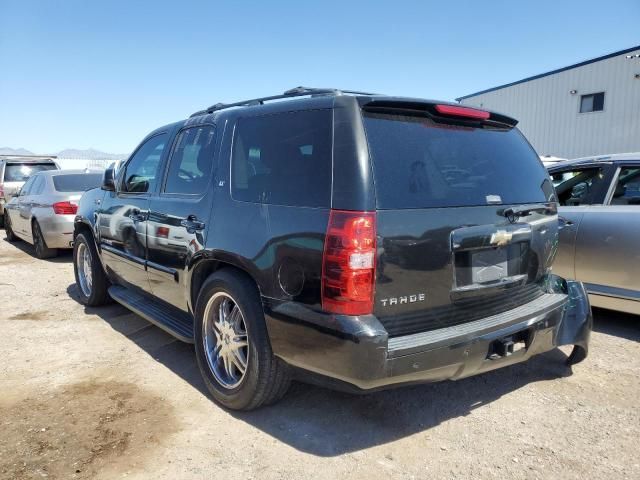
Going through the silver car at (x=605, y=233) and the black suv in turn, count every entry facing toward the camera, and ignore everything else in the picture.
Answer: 0

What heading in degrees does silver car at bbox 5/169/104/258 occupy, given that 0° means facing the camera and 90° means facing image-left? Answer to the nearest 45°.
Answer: approximately 135°

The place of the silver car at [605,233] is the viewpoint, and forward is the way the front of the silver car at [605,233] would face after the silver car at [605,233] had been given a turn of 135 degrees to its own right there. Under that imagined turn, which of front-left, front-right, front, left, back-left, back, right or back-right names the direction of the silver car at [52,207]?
back-left

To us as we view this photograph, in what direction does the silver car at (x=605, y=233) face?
facing to the left of the viewer

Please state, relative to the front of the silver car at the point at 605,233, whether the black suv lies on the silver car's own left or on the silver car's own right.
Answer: on the silver car's own left

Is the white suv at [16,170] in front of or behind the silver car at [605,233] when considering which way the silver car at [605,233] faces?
in front

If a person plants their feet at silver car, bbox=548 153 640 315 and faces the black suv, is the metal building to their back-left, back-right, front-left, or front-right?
back-right

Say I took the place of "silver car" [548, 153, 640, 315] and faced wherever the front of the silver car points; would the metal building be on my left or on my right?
on my right

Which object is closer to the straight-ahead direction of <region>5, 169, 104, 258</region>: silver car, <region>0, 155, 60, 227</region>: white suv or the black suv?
the white suv

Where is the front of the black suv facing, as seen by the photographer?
facing away from the viewer and to the left of the viewer

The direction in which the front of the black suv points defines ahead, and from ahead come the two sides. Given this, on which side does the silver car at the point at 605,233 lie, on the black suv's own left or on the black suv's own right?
on the black suv's own right

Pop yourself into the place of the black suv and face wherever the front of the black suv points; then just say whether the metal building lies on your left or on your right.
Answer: on your right

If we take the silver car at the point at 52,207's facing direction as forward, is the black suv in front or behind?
behind
